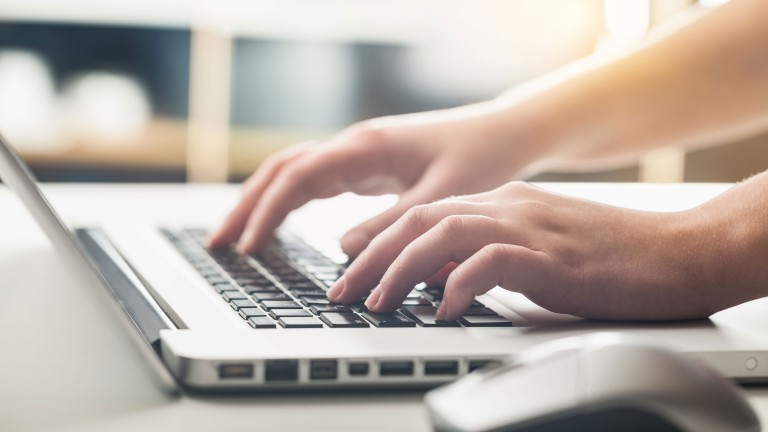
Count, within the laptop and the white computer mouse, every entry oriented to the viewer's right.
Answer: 1

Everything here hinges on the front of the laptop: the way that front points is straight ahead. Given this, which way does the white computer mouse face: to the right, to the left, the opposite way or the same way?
the opposite way

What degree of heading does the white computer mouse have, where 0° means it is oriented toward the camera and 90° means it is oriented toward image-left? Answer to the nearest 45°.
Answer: approximately 90°

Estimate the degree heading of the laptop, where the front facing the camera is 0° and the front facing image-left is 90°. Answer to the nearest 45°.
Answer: approximately 270°
